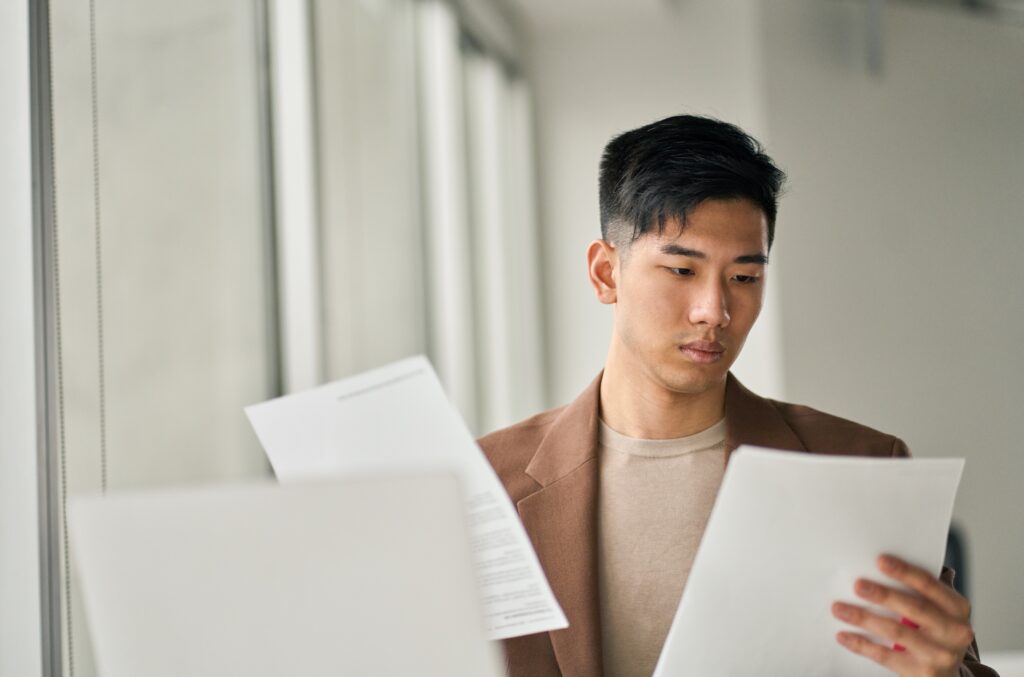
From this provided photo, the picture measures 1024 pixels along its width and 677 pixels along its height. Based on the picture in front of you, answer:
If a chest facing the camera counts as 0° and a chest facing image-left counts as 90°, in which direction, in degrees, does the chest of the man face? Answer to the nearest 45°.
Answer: approximately 0°

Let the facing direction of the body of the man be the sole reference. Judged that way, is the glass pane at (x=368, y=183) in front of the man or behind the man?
behind

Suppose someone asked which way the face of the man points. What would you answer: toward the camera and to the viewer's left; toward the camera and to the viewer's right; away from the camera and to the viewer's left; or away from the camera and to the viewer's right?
toward the camera and to the viewer's right

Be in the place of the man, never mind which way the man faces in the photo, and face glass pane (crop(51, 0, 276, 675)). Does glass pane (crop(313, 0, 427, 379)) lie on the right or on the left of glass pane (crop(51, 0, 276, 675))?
right
